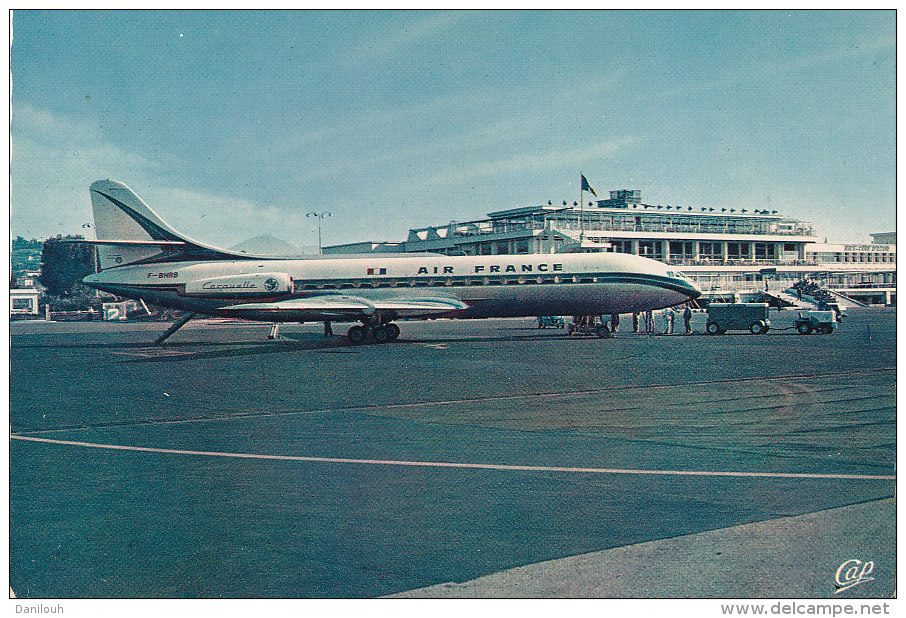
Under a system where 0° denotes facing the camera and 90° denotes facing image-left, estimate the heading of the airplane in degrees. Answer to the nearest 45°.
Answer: approximately 270°
